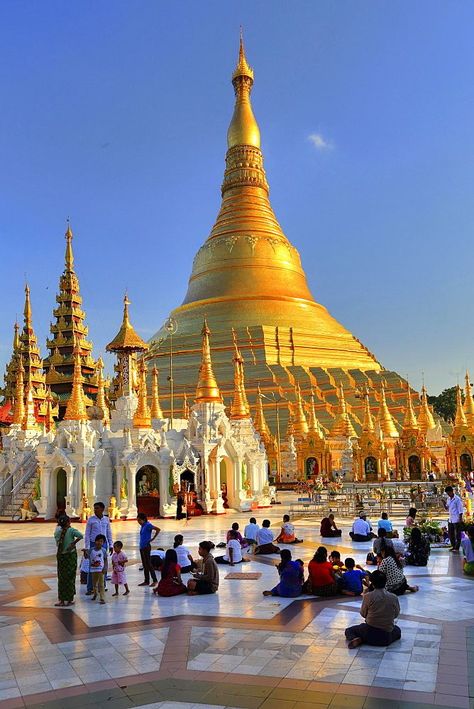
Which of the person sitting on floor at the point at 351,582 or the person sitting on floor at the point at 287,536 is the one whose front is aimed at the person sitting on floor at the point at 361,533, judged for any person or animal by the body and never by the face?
the person sitting on floor at the point at 351,582

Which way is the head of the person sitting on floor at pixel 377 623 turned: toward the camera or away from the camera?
away from the camera

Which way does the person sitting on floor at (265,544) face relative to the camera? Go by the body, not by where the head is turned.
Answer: away from the camera

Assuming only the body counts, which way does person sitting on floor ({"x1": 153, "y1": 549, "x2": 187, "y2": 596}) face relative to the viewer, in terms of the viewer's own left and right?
facing away from the viewer

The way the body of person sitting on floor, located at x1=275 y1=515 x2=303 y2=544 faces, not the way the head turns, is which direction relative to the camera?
away from the camera

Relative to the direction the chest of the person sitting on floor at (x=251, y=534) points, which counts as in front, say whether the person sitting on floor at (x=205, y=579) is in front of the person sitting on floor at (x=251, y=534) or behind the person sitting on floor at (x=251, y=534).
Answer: behind

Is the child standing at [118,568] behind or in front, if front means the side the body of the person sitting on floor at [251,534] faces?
behind

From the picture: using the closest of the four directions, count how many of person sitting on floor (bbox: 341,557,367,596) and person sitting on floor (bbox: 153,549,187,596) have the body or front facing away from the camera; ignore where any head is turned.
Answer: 2

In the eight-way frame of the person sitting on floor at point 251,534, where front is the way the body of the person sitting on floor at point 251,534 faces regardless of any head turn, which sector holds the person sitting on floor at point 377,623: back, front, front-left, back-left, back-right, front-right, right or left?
back

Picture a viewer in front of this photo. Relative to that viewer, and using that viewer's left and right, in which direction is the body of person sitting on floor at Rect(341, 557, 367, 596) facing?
facing away from the viewer

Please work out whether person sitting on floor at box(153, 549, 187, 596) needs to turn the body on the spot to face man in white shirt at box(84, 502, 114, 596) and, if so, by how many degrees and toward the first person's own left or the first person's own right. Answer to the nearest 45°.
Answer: approximately 90° to the first person's own left

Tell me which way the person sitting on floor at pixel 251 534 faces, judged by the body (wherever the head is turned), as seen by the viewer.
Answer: away from the camera

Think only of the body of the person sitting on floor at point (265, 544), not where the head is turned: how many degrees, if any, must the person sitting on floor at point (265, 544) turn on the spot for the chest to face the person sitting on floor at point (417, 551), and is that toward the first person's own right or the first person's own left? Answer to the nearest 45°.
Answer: approximately 135° to the first person's own right
